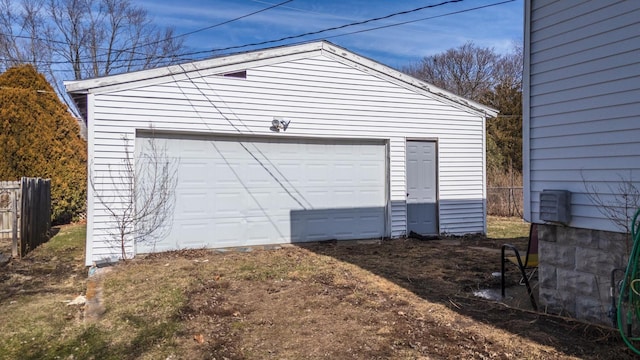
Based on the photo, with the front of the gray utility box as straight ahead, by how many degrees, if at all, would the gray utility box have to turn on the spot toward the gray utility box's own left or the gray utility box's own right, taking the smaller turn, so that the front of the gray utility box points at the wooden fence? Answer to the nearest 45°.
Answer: approximately 45° to the gray utility box's own right

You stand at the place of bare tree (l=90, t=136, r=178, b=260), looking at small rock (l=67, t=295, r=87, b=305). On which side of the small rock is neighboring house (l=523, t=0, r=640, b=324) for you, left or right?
left

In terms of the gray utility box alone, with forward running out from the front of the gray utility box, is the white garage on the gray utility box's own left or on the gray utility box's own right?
on the gray utility box's own right

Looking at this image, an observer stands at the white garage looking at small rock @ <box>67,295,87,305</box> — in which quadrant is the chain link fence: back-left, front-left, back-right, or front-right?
back-left

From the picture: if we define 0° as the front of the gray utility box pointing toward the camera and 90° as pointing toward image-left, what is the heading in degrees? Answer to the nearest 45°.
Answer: approximately 45°

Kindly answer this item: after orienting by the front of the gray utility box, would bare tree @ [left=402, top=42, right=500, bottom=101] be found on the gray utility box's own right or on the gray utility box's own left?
on the gray utility box's own right

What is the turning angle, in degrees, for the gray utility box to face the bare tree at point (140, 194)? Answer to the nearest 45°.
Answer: approximately 45° to its right

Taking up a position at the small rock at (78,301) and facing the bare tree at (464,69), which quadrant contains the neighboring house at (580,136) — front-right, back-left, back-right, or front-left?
front-right

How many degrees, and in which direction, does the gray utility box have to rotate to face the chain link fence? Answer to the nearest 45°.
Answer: approximately 135° to its right
